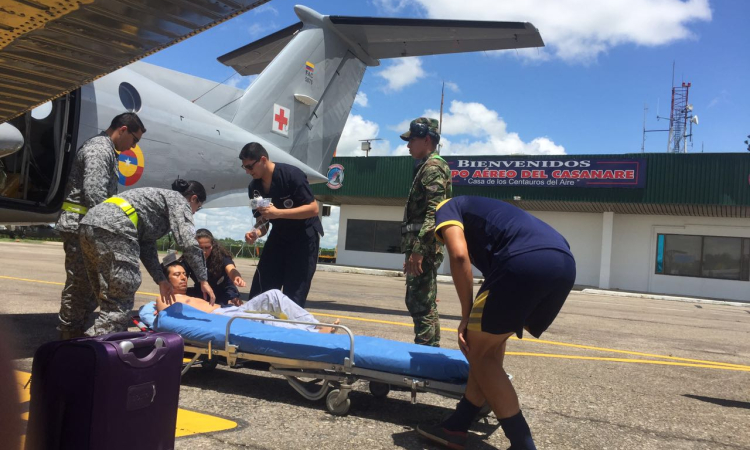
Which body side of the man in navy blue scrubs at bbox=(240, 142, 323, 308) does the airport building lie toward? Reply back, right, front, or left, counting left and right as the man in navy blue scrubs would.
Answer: back

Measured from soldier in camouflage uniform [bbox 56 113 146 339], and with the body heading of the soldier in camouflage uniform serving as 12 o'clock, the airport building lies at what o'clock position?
The airport building is roughly at 11 o'clock from the soldier in camouflage uniform.

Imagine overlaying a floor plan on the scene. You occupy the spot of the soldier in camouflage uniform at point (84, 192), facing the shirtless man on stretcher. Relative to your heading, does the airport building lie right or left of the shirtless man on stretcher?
left

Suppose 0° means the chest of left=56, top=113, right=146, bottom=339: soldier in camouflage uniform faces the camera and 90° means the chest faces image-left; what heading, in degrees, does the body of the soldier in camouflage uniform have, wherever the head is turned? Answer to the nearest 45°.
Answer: approximately 270°

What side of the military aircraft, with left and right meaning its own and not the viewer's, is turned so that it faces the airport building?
back

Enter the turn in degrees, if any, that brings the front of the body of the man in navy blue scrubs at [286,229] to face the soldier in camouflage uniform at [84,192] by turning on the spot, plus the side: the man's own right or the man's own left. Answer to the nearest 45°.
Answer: approximately 45° to the man's own right
